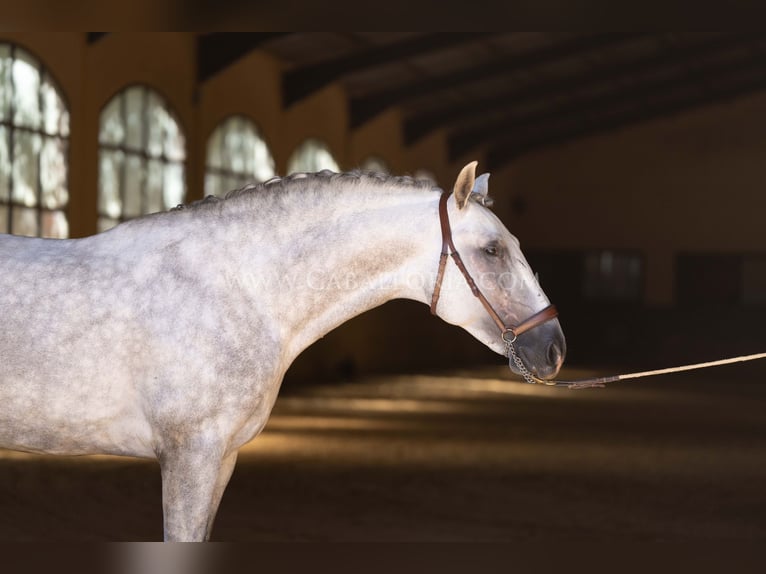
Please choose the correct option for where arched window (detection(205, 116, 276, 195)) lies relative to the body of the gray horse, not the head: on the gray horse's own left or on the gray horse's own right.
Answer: on the gray horse's own left

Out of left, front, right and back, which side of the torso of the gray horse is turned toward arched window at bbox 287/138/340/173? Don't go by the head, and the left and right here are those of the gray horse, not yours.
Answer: left

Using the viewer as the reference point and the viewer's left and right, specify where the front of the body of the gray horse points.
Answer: facing to the right of the viewer

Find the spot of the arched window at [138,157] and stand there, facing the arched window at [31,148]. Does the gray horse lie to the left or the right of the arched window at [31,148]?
left

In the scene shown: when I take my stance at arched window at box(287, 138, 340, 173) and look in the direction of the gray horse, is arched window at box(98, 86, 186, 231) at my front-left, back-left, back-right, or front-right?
front-right

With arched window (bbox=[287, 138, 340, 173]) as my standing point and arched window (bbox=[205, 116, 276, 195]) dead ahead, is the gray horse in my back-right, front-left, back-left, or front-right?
front-left

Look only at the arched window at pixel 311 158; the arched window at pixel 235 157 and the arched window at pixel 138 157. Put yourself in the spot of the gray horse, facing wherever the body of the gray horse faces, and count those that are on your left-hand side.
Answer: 3

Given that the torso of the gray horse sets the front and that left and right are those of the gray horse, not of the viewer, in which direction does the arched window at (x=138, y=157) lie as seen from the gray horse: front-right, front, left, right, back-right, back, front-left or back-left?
left

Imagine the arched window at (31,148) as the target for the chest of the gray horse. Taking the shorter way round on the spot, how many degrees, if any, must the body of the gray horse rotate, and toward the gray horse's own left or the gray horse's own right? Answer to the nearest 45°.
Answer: approximately 90° to the gray horse's own left
